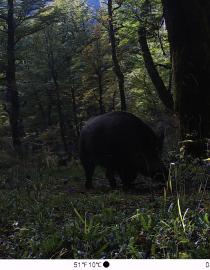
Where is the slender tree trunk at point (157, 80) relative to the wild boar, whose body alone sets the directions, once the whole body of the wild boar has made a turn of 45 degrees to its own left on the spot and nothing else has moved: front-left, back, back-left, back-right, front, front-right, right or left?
front-left

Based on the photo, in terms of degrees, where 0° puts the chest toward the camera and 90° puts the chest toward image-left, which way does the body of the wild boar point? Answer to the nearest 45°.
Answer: approximately 270°

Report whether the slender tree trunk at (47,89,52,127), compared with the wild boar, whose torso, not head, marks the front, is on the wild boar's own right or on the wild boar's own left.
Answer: on the wild boar's own left

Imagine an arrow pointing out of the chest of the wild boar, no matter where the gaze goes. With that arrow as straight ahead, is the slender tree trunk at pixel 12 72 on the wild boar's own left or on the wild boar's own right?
on the wild boar's own left
